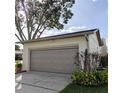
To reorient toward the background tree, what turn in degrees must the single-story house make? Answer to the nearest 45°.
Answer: approximately 135° to its right

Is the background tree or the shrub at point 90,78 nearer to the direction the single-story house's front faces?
the shrub

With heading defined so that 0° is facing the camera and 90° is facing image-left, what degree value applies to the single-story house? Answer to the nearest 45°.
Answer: approximately 45°

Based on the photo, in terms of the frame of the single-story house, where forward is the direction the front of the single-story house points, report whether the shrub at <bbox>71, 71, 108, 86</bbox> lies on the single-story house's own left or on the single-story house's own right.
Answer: on the single-story house's own left
